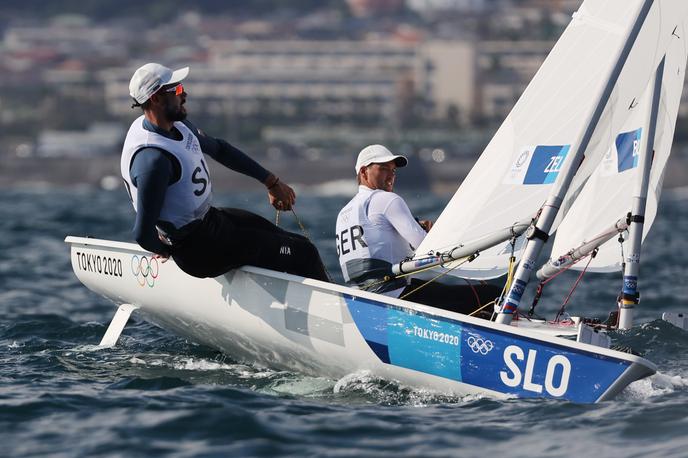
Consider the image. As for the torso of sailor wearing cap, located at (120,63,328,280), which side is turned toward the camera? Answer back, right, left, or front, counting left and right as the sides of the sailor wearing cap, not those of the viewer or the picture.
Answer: right
